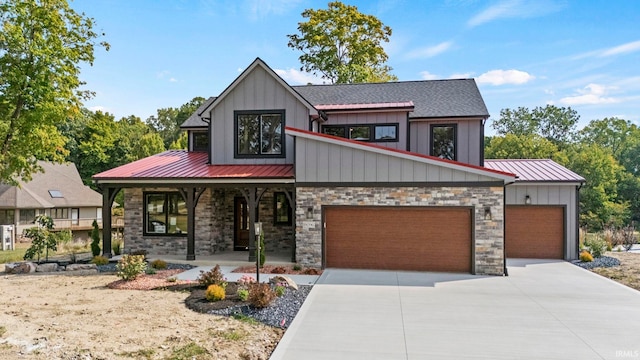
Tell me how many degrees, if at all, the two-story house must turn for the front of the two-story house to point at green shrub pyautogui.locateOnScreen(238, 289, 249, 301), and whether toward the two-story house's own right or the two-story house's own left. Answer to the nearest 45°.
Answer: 0° — it already faces it

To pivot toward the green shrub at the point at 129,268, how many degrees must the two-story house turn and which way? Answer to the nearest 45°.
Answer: approximately 45° to its right

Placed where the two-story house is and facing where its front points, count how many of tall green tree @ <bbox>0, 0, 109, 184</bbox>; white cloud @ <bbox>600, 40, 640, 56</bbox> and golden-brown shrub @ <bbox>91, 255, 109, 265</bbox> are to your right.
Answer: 2

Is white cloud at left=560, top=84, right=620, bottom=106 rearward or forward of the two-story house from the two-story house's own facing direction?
rearward

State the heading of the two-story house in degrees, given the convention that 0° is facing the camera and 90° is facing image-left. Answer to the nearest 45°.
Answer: approximately 0°

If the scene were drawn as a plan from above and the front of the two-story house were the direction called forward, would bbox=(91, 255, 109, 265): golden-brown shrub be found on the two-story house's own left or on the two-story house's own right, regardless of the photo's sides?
on the two-story house's own right

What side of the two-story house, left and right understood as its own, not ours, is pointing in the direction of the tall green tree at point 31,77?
right

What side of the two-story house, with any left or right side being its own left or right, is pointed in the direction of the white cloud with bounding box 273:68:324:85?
back

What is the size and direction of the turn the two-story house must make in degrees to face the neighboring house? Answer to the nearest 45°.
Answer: approximately 135° to its right

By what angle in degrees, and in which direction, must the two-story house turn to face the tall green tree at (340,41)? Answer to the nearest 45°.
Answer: approximately 180°
